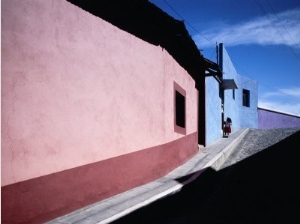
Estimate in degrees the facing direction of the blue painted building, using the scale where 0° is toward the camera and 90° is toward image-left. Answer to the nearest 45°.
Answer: approximately 315°
